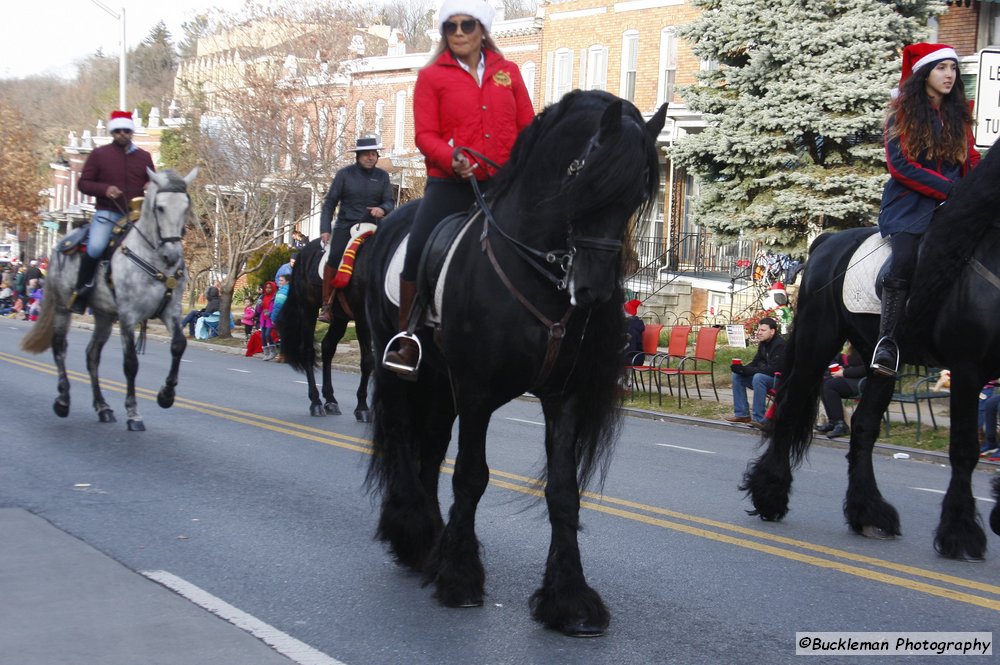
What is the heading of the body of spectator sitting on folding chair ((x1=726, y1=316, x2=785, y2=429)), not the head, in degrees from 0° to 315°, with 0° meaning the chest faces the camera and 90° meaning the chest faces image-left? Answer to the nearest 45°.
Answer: approximately 45°

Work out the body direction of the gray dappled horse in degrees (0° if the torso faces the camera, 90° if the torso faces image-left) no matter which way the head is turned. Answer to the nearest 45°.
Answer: approximately 315°

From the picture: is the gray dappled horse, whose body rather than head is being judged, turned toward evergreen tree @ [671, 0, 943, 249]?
no

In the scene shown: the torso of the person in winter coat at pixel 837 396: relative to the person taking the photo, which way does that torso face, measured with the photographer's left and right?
facing the viewer and to the left of the viewer

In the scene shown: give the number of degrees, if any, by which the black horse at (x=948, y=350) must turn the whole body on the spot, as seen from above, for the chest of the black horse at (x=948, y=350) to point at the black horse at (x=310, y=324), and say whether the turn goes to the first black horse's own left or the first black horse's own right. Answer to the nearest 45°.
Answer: approximately 180°

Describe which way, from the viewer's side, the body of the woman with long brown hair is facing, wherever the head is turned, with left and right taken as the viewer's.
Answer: facing the viewer and to the right of the viewer

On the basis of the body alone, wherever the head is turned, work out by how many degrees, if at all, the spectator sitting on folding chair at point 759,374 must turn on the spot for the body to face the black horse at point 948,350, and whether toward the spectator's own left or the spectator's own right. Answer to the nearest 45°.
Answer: approximately 45° to the spectator's own left

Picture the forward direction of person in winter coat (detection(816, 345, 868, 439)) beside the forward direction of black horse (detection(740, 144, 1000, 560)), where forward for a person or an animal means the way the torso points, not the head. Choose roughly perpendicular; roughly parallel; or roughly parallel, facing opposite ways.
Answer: roughly perpendicular

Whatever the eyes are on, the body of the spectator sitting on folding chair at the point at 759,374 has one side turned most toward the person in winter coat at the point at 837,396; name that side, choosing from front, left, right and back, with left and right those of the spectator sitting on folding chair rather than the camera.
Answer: left

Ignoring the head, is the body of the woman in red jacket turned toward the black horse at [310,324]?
no

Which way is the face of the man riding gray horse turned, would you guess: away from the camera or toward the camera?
toward the camera

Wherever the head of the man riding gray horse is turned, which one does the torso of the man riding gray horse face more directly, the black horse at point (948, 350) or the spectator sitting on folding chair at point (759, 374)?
the black horse

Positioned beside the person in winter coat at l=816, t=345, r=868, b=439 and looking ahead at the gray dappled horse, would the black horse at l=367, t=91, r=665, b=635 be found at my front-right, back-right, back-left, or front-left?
front-left

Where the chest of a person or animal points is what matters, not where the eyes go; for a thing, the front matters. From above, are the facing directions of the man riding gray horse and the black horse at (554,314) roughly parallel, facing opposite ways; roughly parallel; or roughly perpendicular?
roughly parallel

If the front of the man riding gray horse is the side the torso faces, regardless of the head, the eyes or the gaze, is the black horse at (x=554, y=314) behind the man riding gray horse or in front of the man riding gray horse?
in front

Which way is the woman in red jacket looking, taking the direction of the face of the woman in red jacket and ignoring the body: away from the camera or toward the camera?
toward the camera

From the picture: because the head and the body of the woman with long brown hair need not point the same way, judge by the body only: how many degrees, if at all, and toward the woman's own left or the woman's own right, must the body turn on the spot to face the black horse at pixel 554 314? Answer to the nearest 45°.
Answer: approximately 90° to the woman's own right

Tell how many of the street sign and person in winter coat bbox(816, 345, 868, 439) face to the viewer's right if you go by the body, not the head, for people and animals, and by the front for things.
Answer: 0

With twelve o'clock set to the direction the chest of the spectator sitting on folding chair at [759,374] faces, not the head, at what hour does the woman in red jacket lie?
The woman in red jacket is roughly at 11 o'clock from the spectator sitting on folding chair.

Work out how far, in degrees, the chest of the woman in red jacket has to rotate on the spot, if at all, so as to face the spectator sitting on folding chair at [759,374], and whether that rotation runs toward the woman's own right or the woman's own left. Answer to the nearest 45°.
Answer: approximately 90° to the woman's own left
